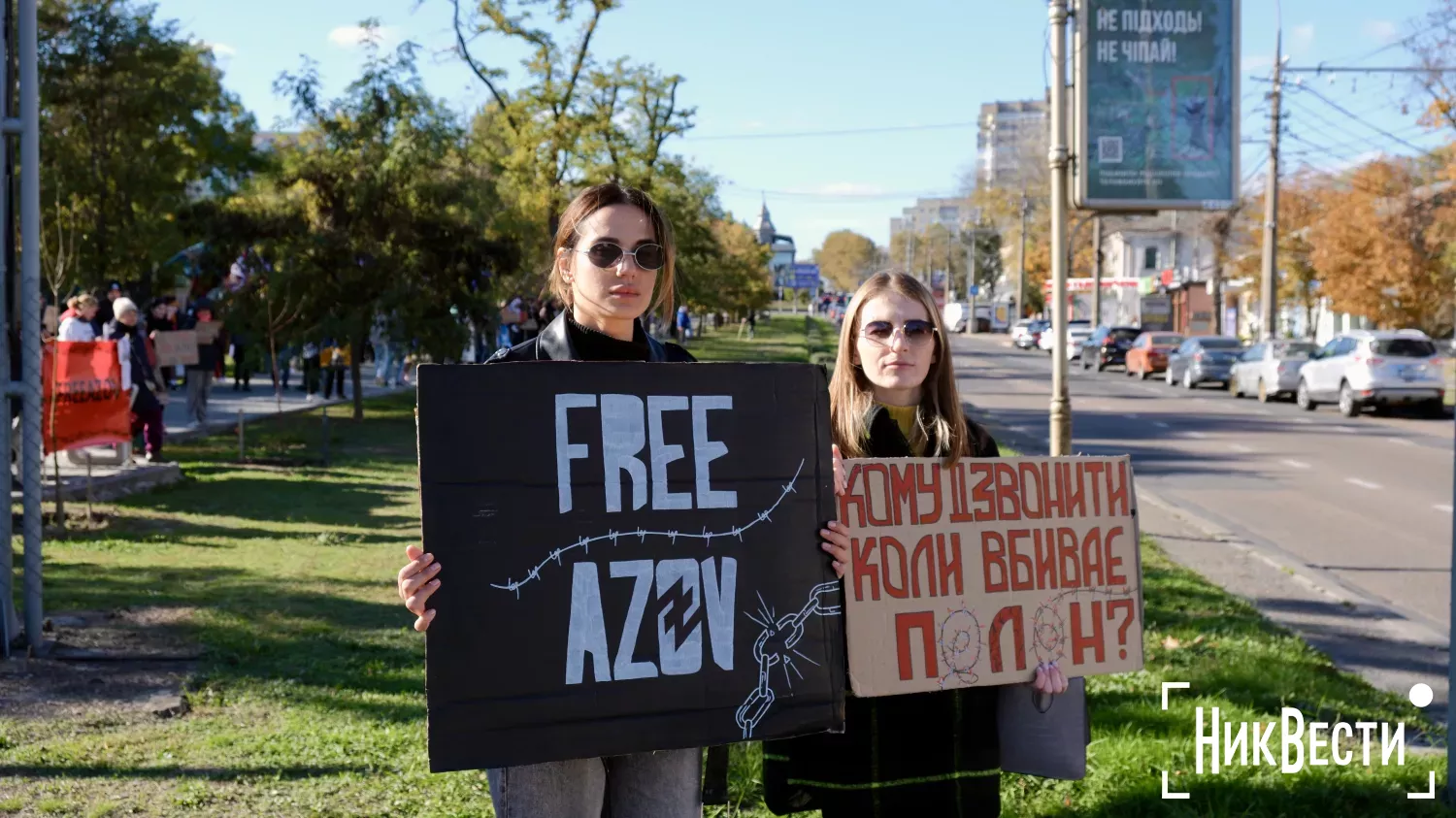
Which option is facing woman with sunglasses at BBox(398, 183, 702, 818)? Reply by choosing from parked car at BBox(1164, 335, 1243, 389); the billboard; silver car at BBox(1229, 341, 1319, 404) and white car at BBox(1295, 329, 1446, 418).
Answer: the billboard

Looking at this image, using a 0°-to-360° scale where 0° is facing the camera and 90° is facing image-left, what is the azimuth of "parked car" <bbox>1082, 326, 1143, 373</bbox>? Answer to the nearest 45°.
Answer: approximately 135°

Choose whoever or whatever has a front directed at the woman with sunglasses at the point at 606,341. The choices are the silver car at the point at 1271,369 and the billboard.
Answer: the billboard

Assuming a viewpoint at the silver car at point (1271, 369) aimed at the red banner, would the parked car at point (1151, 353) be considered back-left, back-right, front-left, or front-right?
back-right

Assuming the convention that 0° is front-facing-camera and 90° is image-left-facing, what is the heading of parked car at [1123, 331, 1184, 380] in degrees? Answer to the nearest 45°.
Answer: approximately 135°

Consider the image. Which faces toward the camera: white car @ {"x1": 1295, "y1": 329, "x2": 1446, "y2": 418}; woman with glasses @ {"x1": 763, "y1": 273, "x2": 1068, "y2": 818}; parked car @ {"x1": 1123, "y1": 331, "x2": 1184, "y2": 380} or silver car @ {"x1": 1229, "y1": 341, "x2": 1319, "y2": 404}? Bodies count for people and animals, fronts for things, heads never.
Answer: the woman with glasses

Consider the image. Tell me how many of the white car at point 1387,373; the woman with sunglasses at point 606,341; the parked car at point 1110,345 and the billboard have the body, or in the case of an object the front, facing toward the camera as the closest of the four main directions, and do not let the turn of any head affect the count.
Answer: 2

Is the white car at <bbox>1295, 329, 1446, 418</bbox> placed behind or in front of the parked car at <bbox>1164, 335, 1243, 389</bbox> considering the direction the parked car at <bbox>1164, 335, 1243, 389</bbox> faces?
behind
